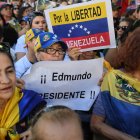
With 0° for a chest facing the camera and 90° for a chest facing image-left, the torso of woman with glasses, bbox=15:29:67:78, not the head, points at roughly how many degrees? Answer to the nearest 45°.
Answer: approximately 315°

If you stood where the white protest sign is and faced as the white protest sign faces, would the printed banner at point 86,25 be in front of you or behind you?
behind

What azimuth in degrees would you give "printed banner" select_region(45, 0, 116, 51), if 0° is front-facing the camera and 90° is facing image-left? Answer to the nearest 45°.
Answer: approximately 0°

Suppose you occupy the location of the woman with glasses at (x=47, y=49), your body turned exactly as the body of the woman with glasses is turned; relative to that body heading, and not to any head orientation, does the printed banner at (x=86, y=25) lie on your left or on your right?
on your left

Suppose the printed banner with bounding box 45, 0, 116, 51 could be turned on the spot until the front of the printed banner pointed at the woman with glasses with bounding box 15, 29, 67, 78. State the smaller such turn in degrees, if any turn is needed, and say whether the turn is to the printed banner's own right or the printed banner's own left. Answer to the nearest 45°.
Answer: approximately 45° to the printed banner's own right

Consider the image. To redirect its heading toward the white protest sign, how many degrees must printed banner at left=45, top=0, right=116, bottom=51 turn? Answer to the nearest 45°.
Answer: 0° — it already faces it

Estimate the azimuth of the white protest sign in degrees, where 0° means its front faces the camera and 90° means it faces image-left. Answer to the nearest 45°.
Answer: approximately 0°
